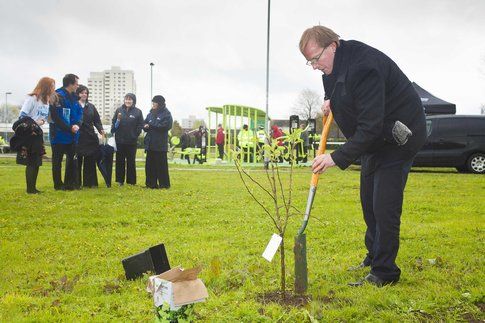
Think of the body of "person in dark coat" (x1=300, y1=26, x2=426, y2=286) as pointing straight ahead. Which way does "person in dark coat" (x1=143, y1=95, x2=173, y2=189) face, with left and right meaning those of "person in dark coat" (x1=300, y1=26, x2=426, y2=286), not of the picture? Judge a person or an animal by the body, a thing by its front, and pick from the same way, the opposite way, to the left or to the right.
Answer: to the left

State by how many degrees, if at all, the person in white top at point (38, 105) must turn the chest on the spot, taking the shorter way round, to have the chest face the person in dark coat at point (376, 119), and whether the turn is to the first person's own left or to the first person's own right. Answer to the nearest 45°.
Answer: approximately 90° to the first person's own right

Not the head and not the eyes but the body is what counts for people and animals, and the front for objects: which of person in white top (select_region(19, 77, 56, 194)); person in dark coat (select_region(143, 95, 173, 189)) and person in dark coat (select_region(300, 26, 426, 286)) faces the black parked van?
the person in white top

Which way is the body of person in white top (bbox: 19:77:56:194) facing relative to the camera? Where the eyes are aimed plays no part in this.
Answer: to the viewer's right

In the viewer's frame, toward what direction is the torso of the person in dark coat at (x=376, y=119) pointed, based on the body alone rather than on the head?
to the viewer's left

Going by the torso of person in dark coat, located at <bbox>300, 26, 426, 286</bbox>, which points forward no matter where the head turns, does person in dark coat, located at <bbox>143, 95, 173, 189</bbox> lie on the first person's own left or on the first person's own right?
on the first person's own right

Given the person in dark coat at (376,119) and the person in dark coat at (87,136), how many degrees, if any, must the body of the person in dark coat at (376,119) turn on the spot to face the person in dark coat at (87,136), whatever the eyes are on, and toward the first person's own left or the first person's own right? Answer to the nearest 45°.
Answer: approximately 45° to the first person's own right

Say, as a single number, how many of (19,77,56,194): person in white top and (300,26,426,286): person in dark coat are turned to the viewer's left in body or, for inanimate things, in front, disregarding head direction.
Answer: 1

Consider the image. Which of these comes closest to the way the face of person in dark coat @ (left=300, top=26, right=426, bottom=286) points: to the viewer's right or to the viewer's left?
to the viewer's left
